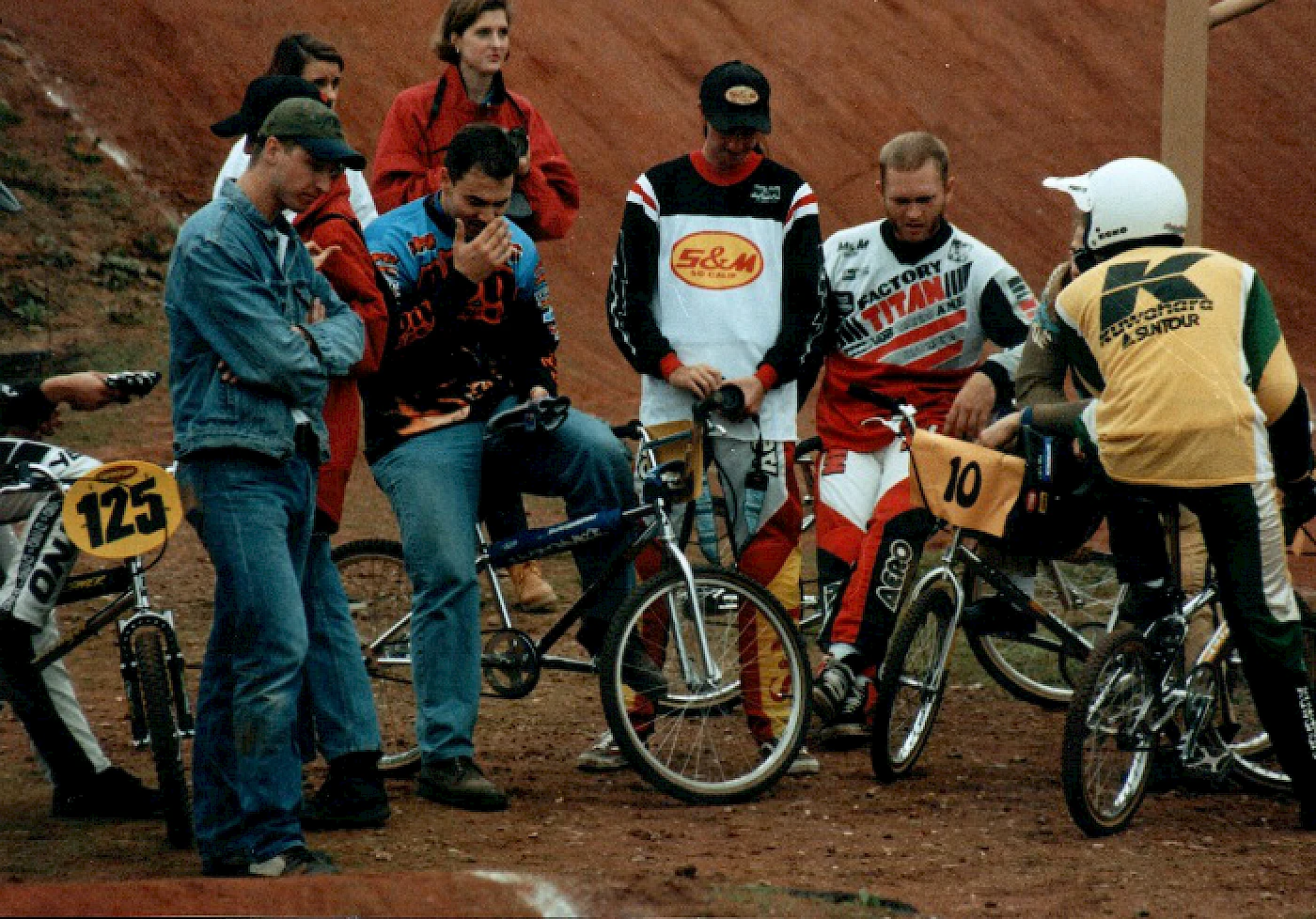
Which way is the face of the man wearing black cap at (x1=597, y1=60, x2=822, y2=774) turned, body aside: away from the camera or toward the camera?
toward the camera

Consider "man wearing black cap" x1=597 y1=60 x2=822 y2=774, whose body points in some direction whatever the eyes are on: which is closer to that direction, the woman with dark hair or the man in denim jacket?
the man in denim jacket

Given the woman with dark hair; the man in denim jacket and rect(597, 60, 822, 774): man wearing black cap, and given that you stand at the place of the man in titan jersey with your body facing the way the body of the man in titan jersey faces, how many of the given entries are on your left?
0

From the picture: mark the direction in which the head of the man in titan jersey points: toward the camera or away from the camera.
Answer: toward the camera

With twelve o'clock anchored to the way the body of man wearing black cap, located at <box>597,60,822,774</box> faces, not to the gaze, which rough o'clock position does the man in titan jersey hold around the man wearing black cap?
The man in titan jersey is roughly at 8 o'clock from the man wearing black cap.

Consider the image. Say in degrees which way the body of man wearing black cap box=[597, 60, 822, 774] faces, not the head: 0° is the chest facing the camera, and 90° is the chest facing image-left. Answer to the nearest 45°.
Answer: approximately 0°

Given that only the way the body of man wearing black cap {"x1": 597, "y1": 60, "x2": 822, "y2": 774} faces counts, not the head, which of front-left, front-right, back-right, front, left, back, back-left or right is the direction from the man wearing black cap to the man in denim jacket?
front-right

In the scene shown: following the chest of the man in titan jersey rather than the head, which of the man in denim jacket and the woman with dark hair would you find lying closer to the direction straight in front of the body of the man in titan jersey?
the man in denim jacket

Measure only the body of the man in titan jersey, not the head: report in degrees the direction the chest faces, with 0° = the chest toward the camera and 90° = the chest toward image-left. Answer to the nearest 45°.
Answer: approximately 0°

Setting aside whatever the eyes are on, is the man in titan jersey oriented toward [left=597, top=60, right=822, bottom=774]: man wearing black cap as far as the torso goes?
no

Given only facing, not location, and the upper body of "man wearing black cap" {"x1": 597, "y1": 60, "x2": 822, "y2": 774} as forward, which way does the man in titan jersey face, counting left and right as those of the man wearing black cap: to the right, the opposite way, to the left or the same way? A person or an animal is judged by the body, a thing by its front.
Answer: the same way

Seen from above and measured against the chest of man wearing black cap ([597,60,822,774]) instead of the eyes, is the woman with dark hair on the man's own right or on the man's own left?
on the man's own right

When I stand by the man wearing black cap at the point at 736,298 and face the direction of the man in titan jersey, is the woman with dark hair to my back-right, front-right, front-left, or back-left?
back-left

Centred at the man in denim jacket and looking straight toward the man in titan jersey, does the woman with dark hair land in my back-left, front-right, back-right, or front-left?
front-left

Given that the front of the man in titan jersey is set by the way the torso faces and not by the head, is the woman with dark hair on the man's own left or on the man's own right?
on the man's own right

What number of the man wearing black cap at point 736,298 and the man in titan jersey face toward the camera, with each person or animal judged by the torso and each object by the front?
2
